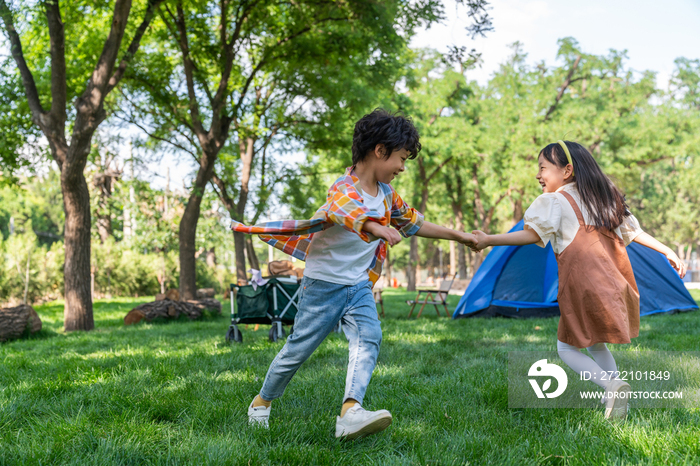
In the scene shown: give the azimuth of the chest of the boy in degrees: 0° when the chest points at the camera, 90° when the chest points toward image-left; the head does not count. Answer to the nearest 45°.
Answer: approximately 315°

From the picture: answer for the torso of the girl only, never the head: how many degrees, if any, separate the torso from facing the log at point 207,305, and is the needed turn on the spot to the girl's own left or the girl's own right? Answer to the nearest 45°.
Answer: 0° — they already face it

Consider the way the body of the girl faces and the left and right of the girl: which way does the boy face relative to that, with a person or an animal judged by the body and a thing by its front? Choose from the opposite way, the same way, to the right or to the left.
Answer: the opposite way

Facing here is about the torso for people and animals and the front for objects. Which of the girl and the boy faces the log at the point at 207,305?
the girl

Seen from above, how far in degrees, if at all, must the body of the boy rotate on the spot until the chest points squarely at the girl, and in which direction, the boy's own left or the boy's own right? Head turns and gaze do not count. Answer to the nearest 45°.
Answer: approximately 45° to the boy's own left

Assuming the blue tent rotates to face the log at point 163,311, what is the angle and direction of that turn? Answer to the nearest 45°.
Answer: approximately 45° to its right

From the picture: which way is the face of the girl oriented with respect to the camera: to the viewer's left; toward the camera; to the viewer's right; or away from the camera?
to the viewer's left

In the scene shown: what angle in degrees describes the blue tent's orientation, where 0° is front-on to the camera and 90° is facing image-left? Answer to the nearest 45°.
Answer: approximately 45°

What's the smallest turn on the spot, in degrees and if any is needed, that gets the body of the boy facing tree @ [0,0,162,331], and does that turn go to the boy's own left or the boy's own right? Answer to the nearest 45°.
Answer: approximately 180°

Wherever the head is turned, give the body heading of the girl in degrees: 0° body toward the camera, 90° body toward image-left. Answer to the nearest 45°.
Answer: approximately 135°
